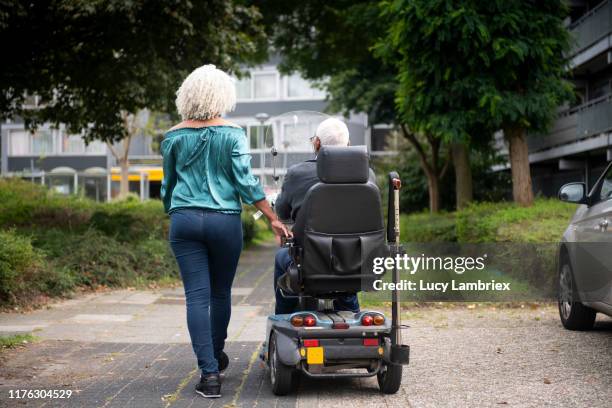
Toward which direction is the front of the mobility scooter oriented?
away from the camera

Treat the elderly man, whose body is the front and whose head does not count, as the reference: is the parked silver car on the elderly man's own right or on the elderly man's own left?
on the elderly man's own right

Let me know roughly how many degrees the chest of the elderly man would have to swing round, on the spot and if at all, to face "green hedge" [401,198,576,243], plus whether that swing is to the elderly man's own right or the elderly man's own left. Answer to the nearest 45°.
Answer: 0° — they already face it

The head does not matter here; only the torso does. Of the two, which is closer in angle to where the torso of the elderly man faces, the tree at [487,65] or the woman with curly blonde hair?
the tree

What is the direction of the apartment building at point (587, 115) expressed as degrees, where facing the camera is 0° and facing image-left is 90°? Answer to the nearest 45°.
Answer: approximately 45°

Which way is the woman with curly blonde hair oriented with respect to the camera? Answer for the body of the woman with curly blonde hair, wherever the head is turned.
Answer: away from the camera

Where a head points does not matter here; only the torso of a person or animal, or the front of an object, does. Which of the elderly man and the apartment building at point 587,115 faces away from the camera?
the elderly man

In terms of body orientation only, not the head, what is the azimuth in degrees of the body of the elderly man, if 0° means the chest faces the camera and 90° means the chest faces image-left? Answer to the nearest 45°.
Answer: approximately 180°
